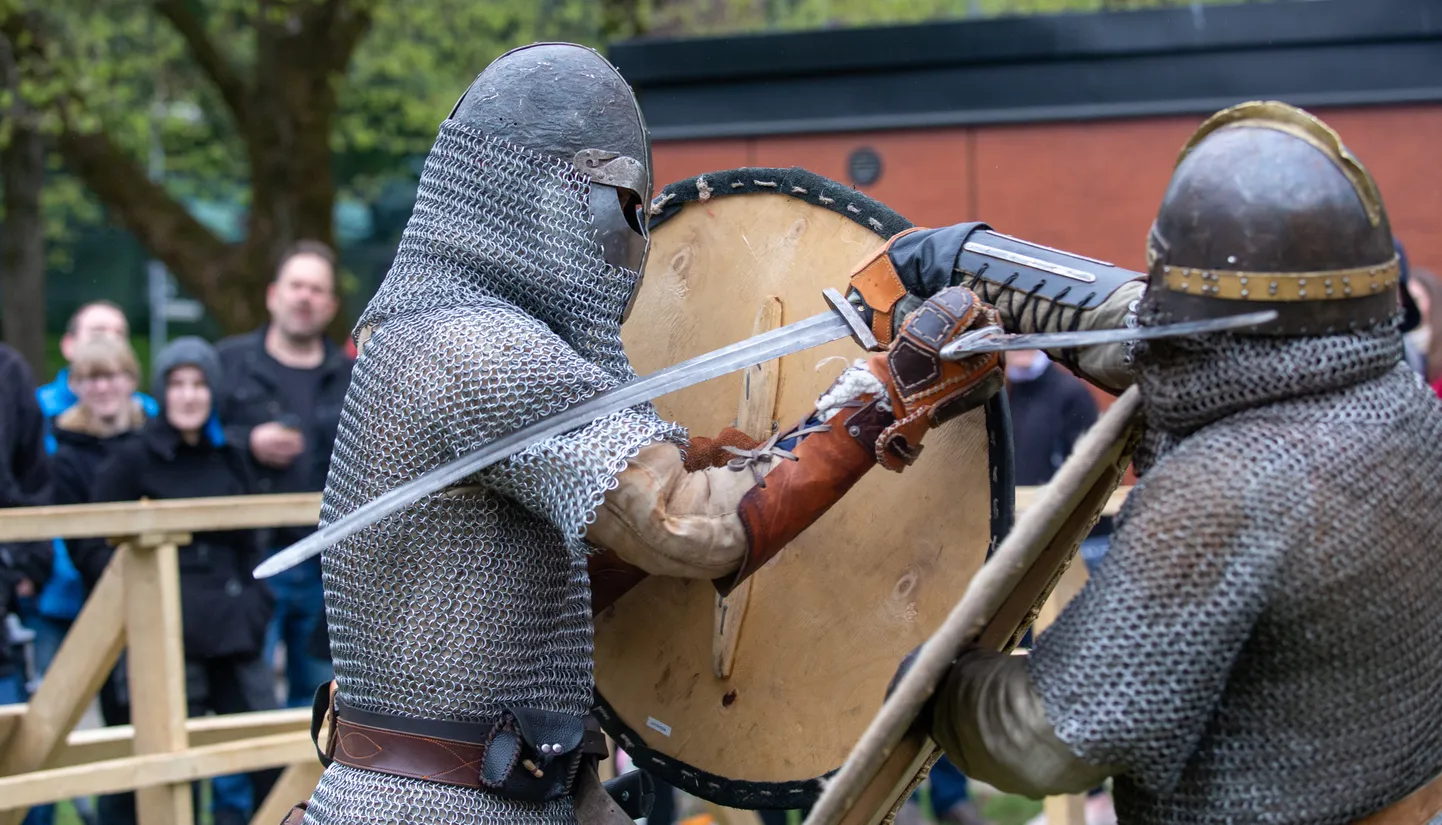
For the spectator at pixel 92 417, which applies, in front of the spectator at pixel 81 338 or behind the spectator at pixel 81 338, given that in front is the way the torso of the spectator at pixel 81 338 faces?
in front

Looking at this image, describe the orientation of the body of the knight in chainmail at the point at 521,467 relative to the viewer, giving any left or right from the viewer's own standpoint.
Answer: facing to the right of the viewer

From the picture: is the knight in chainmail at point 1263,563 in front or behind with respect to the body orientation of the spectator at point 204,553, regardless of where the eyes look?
in front

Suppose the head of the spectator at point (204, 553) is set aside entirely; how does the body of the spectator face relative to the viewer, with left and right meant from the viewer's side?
facing the viewer

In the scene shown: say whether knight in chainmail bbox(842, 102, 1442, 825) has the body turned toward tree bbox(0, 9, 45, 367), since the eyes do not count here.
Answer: yes

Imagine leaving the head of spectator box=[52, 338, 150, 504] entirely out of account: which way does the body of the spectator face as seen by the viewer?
toward the camera

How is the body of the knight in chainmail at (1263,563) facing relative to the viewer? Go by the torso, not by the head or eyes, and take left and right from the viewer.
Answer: facing away from the viewer and to the left of the viewer

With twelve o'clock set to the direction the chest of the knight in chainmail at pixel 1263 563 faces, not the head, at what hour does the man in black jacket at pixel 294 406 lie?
The man in black jacket is roughly at 12 o'clock from the knight in chainmail.

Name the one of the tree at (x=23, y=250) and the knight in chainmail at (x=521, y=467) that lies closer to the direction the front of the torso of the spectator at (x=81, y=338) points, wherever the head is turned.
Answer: the knight in chainmail

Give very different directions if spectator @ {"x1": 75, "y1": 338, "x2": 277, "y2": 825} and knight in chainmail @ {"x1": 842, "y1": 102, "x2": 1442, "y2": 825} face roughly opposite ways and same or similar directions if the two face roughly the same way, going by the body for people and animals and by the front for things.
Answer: very different directions

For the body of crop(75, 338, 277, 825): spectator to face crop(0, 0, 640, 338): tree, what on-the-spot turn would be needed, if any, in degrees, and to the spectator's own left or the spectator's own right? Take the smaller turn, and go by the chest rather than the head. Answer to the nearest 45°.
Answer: approximately 180°
